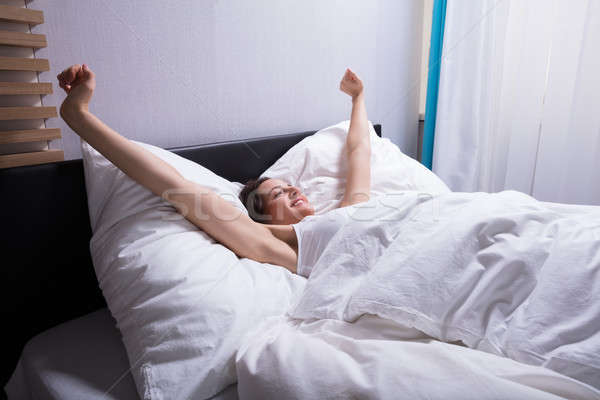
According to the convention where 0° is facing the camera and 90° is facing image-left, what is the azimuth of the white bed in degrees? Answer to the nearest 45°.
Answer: approximately 315°

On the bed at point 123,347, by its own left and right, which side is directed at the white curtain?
left
